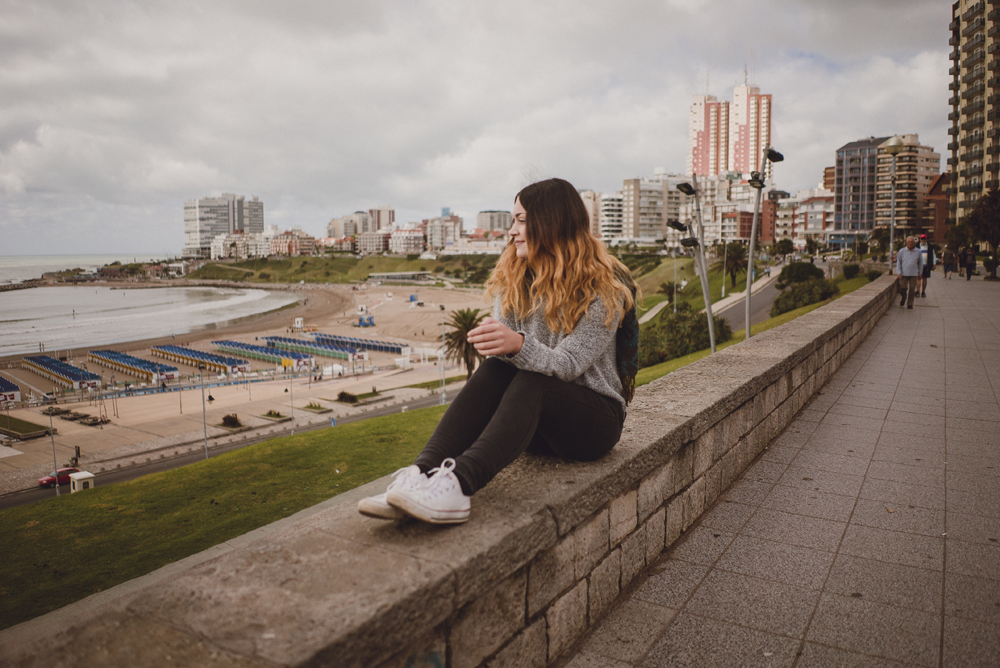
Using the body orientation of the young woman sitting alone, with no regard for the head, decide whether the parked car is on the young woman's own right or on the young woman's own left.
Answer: on the young woman's own right

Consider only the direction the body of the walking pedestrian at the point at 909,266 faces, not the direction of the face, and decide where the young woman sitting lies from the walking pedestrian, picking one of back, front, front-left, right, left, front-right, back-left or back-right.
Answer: front

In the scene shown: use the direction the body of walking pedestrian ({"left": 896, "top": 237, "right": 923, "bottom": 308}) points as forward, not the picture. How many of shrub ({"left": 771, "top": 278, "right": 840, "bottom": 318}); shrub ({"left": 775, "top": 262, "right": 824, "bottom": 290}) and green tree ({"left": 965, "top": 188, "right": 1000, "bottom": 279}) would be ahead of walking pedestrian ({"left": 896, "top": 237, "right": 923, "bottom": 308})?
0

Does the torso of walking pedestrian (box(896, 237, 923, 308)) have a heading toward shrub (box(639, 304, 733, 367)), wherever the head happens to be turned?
no

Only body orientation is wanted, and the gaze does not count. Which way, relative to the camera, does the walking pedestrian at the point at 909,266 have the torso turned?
toward the camera

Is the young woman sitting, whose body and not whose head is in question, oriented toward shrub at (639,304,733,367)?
no

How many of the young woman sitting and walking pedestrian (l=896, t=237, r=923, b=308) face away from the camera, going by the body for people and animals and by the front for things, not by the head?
0

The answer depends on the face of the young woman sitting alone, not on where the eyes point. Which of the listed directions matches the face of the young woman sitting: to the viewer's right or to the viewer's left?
to the viewer's left

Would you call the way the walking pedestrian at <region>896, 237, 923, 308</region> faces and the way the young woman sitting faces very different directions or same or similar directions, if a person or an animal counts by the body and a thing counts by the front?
same or similar directions

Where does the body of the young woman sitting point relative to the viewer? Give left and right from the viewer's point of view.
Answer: facing the viewer and to the left of the viewer

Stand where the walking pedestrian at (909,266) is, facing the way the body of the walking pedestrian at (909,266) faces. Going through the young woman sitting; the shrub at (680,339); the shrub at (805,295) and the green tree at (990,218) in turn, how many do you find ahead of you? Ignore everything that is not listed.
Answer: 1

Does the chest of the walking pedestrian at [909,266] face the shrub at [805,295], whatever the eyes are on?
no
